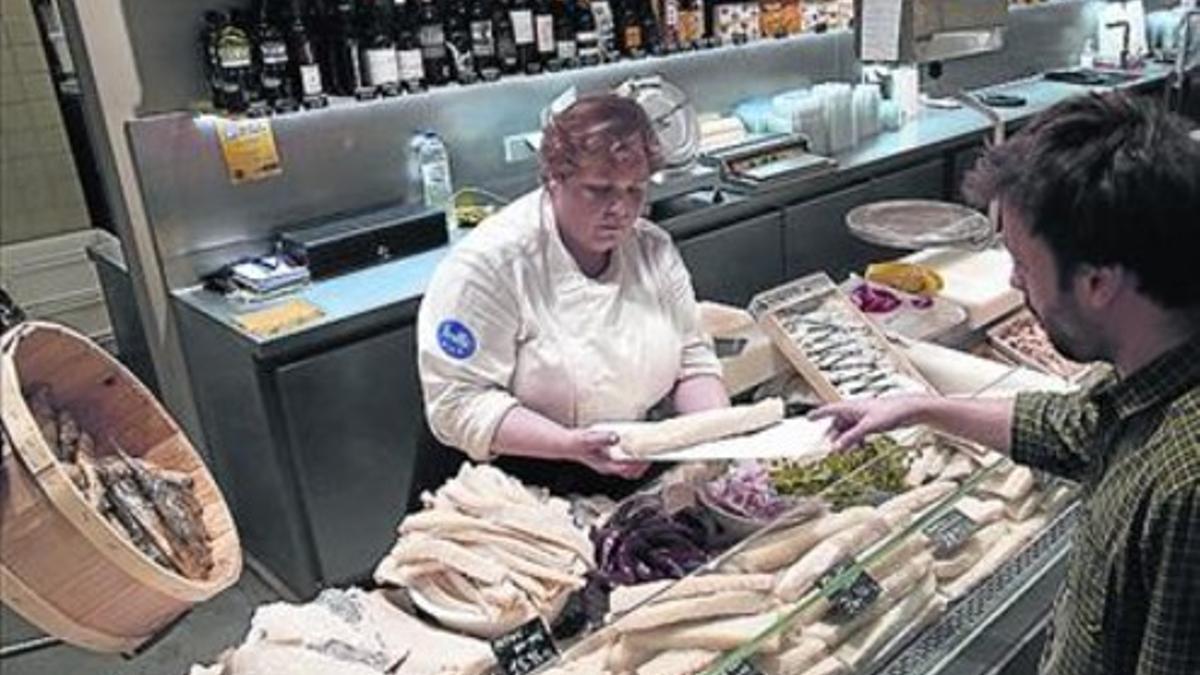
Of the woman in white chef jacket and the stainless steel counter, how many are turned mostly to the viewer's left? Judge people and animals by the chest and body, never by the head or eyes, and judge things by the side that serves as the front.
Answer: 0

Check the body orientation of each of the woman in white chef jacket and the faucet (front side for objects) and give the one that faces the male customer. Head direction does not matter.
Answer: the woman in white chef jacket

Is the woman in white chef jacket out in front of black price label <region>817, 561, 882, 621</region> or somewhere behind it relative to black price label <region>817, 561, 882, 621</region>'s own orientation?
behind

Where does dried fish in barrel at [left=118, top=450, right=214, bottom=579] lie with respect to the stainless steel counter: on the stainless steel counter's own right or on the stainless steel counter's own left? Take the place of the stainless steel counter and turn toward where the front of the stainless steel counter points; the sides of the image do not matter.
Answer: on the stainless steel counter's own right

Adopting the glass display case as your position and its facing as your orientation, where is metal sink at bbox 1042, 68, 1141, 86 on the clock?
The metal sink is roughly at 8 o'clock from the glass display case.

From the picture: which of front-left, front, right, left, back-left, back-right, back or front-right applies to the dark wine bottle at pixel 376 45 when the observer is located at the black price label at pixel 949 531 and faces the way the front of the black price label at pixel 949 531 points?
back

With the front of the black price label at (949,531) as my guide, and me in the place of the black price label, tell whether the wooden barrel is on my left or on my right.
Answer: on my right

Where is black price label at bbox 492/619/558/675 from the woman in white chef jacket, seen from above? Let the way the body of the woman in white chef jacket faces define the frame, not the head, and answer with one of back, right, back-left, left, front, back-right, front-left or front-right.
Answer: front-right

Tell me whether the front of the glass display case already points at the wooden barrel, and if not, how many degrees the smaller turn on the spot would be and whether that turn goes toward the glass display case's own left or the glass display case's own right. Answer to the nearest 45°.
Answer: approximately 90° to the glass display case's own right

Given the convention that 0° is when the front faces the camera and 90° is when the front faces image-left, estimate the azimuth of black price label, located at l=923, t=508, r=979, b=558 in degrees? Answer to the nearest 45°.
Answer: approximately 315°

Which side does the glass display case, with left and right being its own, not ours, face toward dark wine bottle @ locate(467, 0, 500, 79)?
back
